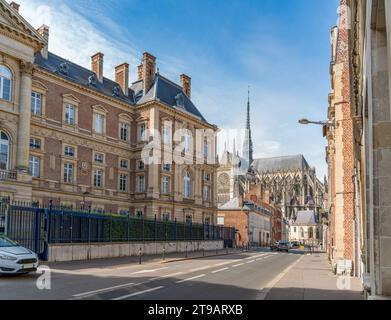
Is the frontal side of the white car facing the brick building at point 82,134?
no

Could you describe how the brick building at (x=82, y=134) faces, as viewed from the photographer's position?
facing the viewer and to the right of the viewer

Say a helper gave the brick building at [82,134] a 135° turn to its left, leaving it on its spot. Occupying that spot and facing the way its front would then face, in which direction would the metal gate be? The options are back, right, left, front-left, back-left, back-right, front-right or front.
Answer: back

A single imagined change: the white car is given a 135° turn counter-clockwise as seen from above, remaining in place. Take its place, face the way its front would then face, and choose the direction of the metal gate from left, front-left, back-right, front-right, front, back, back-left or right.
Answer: front

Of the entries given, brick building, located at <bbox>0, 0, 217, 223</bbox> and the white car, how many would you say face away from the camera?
0
